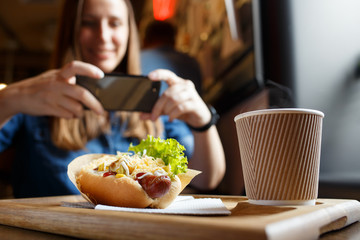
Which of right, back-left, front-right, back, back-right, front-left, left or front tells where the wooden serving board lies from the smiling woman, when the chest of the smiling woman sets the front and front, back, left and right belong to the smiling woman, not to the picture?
front

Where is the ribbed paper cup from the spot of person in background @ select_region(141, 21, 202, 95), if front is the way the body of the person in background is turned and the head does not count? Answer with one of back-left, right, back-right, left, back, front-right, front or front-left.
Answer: back

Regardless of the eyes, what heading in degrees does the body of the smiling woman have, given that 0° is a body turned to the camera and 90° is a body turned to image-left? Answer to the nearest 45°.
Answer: approximately 0°

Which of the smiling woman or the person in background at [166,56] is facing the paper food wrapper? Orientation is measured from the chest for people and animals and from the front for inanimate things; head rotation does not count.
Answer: the smiling woman

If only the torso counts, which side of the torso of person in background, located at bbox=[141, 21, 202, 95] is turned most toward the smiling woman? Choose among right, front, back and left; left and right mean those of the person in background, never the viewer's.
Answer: back

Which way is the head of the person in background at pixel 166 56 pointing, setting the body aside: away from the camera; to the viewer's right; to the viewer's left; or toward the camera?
away from the camera

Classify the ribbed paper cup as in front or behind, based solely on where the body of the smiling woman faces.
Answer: in front

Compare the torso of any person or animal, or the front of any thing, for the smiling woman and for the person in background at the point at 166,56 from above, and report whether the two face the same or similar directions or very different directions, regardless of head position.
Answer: very different directions

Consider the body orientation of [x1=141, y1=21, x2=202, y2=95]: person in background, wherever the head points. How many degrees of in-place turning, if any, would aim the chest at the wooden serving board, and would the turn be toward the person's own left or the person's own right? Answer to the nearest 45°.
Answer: approximately 180°

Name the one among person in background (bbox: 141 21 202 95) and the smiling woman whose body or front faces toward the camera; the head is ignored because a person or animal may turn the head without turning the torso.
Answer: the smiling woman

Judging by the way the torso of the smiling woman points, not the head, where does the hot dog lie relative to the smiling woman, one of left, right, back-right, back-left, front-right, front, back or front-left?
front

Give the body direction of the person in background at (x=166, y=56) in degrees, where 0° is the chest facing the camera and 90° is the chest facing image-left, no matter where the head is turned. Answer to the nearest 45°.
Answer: approximately 180°
